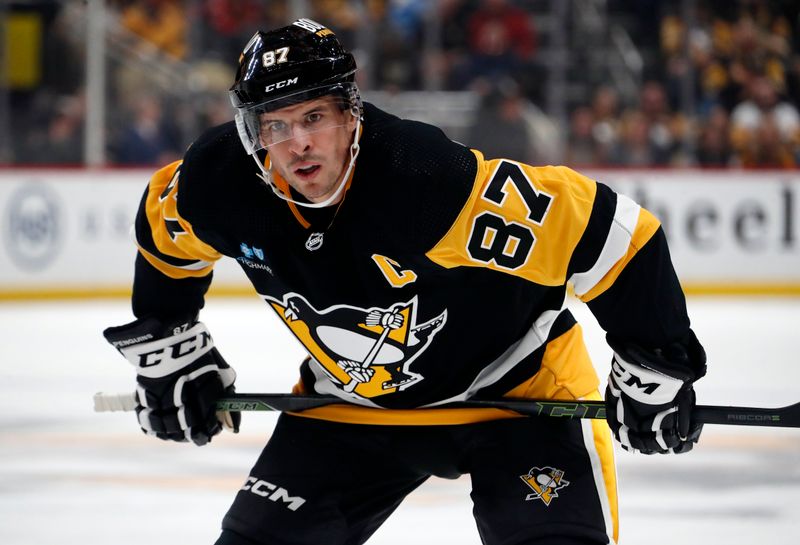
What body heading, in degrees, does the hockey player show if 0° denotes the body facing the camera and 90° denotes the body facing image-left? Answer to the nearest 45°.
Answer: approximately 45°

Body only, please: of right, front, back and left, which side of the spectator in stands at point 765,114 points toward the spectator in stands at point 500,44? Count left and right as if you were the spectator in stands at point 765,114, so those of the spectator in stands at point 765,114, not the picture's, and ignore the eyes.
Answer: right

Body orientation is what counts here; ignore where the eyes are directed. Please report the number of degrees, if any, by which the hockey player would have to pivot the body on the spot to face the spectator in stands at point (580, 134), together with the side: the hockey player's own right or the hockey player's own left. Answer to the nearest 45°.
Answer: approximately 135° to the hockey player's own right

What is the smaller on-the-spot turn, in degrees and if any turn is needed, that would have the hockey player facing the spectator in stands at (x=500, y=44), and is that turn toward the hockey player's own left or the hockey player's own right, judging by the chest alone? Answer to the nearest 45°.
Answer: approximately 135° to the hockey player's own right

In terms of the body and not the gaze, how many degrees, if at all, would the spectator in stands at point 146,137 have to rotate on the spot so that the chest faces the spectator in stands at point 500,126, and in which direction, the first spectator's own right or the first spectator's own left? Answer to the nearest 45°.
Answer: approximately 90° to the first spectator's own left

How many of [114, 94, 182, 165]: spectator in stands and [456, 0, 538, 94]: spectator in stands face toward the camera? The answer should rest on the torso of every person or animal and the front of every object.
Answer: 2
